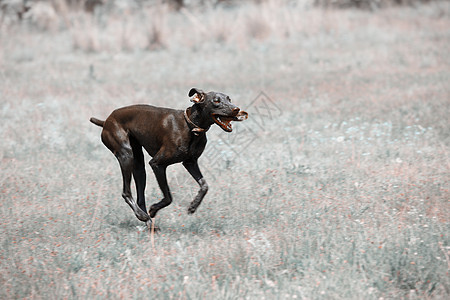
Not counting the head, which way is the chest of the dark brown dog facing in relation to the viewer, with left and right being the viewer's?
facing to the right of the viewer
